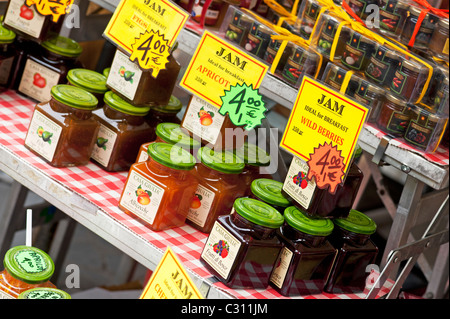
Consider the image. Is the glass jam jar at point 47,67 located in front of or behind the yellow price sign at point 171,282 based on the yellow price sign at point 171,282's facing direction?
behind

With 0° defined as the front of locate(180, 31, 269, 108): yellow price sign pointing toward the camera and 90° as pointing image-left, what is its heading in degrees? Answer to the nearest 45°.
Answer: approximately 0°

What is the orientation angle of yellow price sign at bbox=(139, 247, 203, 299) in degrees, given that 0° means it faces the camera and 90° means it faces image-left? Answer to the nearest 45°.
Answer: approximately 0°

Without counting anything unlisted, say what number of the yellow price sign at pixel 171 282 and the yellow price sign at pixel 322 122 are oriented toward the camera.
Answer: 2

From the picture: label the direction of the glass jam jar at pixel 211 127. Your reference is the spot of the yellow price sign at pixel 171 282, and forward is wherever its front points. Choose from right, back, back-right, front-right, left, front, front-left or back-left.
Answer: back
